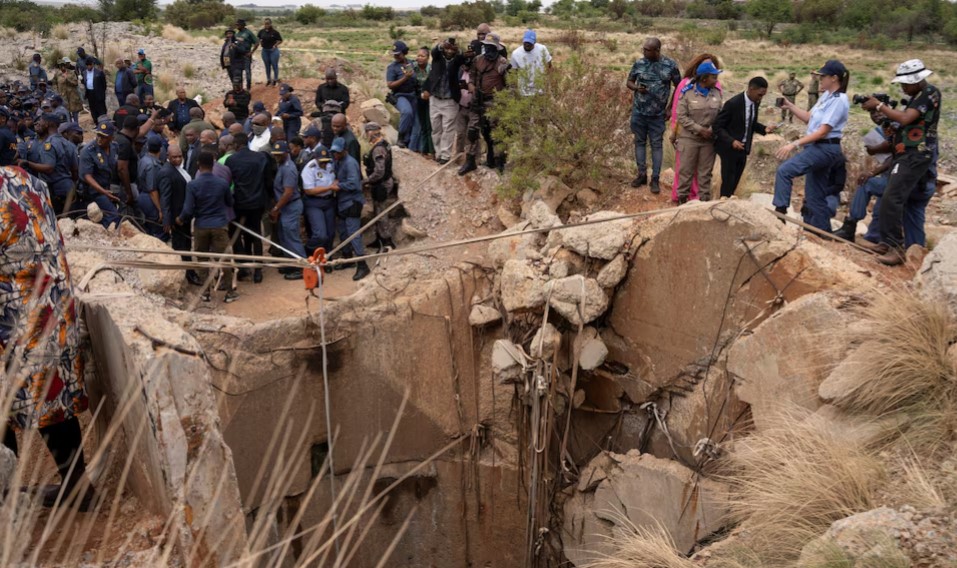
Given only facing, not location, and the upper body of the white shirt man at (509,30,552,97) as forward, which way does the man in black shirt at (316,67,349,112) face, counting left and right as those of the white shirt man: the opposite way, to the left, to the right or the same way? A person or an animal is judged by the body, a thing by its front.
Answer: the same way

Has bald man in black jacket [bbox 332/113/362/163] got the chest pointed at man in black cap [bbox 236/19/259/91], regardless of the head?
no

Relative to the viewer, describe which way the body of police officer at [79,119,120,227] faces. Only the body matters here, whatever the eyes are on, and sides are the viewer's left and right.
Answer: facing the viewer and to the right of the viewer

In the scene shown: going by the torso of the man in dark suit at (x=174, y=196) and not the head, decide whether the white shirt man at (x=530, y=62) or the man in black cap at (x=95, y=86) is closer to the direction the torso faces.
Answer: the white shirt man

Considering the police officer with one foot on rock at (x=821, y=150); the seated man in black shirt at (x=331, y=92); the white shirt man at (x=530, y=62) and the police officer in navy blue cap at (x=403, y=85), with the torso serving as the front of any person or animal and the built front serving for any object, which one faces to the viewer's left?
the police officer with one foot on rock

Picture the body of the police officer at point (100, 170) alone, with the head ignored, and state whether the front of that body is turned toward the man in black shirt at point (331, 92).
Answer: no

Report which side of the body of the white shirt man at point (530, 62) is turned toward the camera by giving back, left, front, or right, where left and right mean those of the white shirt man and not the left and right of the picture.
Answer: front

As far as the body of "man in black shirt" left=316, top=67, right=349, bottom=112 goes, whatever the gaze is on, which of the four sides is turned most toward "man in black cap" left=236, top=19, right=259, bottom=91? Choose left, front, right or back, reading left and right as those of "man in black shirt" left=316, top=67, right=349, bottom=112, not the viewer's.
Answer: back

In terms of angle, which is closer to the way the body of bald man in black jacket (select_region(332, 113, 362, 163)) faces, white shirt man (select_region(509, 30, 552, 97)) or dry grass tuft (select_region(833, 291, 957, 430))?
the dry grass tuft

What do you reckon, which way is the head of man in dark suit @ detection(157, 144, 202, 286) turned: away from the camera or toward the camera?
toward the camera

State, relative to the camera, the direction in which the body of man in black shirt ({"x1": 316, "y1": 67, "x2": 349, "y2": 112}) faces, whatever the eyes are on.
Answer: toward the camera

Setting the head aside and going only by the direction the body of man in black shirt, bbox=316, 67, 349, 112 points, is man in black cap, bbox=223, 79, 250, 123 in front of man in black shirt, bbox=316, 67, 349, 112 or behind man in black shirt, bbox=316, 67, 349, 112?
behind

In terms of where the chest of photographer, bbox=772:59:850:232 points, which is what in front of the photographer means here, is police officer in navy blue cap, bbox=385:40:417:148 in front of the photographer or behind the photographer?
in front

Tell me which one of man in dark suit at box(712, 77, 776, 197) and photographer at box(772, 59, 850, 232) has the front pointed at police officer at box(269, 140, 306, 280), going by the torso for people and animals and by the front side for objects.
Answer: the photographer
